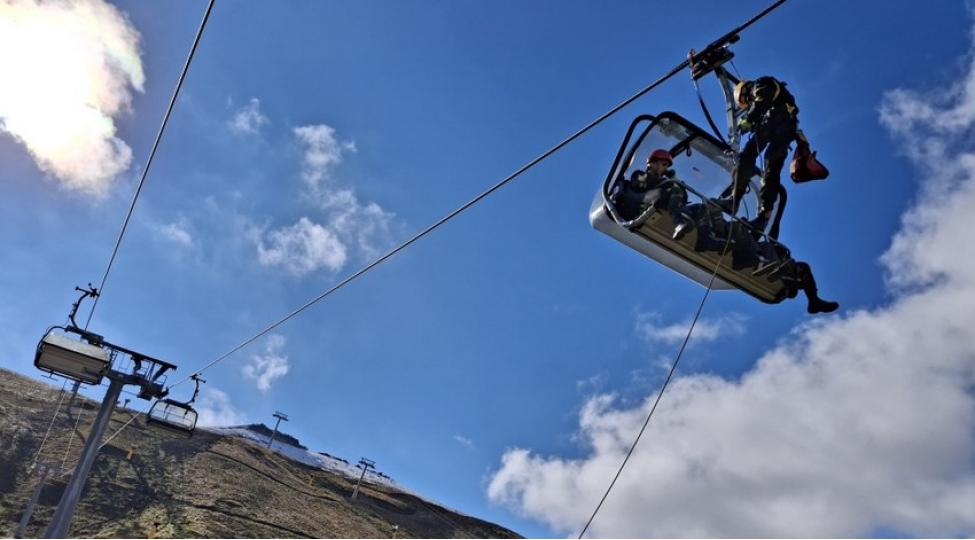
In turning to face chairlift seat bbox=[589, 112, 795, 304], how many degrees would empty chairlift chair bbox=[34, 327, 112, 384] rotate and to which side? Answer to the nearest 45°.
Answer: approximately 180°

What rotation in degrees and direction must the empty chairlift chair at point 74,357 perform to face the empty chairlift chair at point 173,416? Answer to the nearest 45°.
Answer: approximately 45° to its right

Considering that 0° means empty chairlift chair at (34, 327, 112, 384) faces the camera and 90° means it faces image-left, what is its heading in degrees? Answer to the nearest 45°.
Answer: approximately 180°

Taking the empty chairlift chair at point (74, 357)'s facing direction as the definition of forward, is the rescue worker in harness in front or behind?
behind

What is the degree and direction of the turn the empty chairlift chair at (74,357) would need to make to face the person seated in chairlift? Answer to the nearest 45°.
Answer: approximately 180°

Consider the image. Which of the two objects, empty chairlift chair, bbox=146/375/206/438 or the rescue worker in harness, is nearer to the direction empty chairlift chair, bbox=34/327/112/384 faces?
the empty chairlift chair
